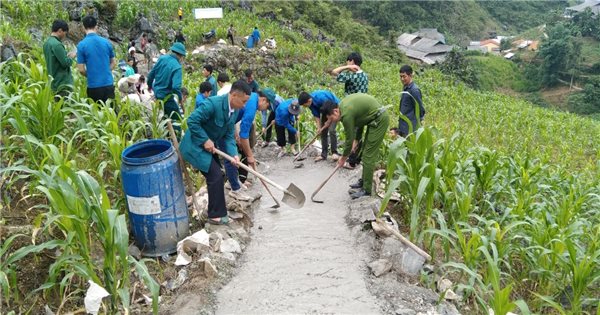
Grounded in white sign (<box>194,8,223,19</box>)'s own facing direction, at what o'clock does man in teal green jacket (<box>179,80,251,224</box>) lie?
The man in teal green jacket is roughly at 12 o'clock from the white sign.

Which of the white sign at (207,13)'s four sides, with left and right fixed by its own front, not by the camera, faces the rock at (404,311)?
front

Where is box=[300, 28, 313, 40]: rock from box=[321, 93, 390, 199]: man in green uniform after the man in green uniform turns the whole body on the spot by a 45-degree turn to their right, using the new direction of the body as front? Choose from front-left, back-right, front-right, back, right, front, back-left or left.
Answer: front-right

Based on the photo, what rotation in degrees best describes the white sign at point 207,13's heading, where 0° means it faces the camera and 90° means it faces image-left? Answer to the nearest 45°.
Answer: approximately 0°

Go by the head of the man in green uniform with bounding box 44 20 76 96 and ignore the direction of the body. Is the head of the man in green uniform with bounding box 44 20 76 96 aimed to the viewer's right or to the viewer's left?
to the viewer's right

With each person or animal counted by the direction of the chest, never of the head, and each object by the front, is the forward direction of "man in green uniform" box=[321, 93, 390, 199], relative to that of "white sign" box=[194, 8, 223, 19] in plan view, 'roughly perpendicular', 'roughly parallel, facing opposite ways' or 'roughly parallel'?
roughly perpendicular

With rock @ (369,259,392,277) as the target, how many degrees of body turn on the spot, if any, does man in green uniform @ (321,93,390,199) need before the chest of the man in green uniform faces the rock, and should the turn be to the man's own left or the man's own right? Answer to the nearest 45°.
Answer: approximately 90° to the man's own left

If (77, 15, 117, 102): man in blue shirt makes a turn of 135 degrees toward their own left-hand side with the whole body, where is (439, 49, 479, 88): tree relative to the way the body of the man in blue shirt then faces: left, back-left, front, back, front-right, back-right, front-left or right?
back

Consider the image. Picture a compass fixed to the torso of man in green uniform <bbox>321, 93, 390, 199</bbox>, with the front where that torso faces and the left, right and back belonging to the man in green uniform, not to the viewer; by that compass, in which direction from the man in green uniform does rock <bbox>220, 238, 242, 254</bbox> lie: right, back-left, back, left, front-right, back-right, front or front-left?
front-left

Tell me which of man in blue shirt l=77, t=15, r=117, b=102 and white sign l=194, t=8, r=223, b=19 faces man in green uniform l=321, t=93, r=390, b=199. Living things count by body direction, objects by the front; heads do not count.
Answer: the white sign

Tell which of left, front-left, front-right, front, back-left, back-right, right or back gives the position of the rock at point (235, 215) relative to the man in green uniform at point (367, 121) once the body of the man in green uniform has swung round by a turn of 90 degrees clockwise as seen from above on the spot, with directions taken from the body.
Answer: back-left

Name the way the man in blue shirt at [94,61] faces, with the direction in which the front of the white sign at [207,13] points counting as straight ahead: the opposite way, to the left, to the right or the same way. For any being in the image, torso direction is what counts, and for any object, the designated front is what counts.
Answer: the opposite way

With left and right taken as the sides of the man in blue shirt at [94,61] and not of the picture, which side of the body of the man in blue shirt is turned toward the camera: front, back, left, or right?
back

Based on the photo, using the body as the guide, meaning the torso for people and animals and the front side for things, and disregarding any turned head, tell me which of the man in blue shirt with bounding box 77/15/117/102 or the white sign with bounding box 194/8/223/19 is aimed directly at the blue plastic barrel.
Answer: the white sign

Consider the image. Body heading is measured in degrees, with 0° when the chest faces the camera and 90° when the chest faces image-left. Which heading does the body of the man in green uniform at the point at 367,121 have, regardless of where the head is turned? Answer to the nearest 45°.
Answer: approximately 90°

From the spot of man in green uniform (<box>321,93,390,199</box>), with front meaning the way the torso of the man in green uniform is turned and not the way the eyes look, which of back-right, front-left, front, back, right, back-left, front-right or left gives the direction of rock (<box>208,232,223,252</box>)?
front-left
